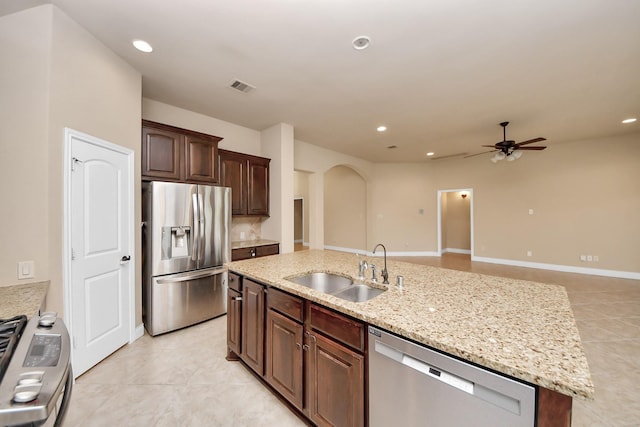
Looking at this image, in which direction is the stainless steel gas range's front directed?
to the viewer's right

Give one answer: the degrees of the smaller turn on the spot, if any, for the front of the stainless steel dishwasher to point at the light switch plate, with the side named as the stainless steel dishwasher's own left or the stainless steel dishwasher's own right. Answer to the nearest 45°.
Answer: approximately 45° to the stainless steel dishwasher's own right

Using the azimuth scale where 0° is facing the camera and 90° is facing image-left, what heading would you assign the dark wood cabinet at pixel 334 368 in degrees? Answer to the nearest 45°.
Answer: approximately 45°

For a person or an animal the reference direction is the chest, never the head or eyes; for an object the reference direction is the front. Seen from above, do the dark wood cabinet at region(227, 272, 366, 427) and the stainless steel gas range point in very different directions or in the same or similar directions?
very different directions

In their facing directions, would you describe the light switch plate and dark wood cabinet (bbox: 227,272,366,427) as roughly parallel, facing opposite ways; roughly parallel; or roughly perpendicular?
roughly perpendicular

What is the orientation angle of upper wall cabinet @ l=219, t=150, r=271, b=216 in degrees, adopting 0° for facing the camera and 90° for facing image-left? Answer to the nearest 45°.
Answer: approximately 315°
